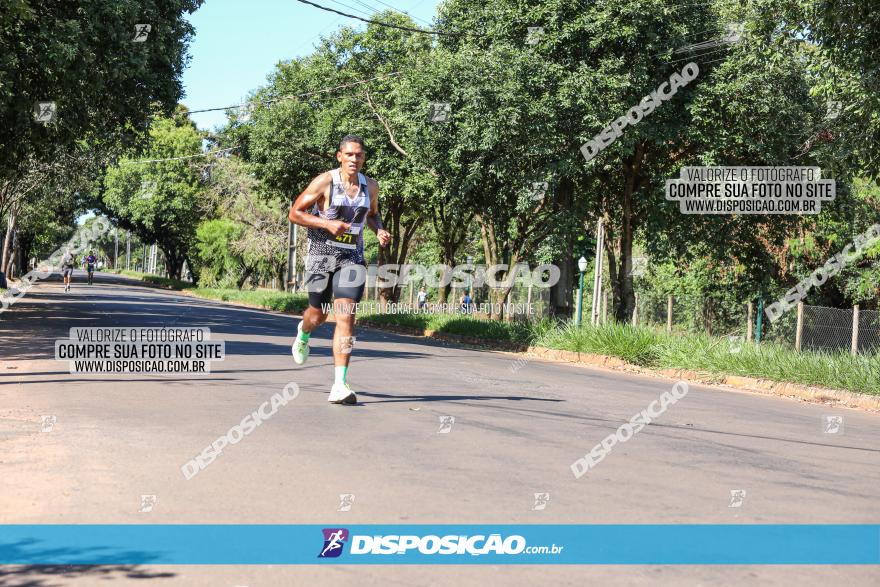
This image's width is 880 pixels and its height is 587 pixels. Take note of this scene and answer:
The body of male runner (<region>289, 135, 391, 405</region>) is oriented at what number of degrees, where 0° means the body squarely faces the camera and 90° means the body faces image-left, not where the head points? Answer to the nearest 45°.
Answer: approximately 315°

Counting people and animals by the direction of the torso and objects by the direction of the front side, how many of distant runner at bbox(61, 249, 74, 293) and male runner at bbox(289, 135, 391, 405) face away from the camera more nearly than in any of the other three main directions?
0

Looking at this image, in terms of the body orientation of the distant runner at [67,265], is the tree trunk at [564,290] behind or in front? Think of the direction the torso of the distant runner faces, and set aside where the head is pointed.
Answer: in front

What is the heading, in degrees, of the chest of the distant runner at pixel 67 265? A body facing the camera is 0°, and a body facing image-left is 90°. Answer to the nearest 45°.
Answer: approximately 0°

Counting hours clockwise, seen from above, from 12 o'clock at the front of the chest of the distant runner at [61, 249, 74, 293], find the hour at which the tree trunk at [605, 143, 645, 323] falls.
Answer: The tree trunk is roughly at 11 o'clock from the distant runner.

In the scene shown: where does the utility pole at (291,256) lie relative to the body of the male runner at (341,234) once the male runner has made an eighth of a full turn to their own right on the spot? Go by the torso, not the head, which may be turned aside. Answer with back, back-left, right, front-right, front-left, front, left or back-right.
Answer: back

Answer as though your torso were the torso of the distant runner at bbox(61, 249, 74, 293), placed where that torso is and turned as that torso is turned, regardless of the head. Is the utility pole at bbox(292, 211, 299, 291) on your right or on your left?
on your left

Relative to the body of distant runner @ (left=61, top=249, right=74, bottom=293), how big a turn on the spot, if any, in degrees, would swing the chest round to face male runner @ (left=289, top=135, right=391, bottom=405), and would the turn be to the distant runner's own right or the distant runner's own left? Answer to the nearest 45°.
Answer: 0° — they already face them

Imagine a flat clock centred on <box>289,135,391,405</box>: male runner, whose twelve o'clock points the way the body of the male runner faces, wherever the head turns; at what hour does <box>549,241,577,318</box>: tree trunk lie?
The tree trunk is roughly at 8 o'clock from the male runner.
